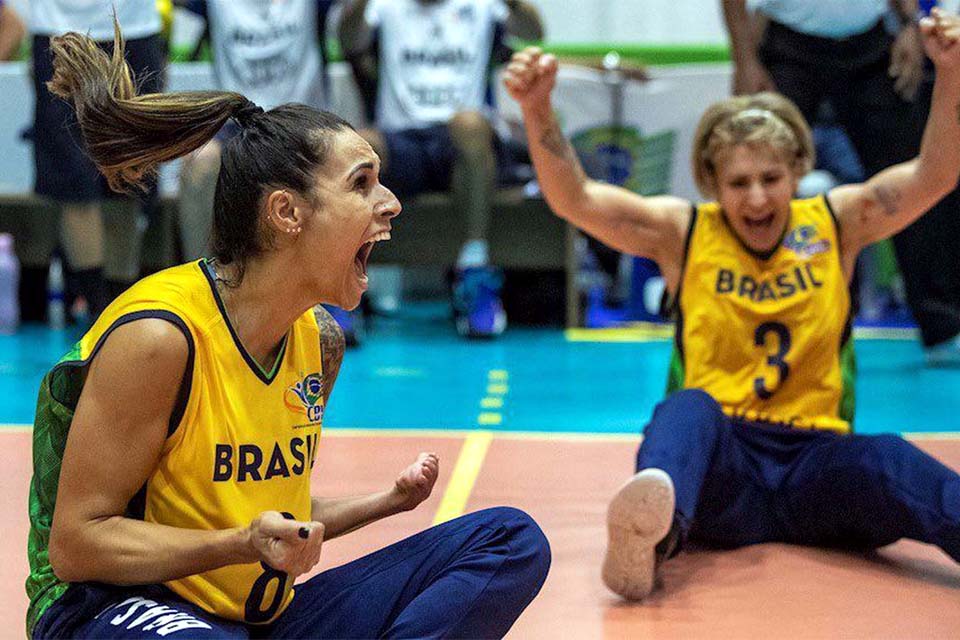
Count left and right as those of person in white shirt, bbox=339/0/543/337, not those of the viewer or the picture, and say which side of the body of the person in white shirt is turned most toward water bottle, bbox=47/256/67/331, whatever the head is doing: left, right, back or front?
right

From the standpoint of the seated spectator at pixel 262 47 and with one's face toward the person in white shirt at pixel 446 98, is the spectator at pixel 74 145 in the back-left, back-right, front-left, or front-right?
back-right

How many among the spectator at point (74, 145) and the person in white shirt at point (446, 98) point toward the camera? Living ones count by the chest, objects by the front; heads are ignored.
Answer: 2

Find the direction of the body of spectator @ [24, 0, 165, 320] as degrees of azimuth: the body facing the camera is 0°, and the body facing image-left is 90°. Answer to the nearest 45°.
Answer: approximately 0°

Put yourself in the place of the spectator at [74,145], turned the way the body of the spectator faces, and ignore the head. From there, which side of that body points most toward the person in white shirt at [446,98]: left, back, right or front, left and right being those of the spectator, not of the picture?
left

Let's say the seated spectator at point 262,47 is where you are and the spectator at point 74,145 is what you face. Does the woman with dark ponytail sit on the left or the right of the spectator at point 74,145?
left

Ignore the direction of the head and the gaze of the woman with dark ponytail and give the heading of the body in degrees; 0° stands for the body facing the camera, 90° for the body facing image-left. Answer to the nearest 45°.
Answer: approximately 315°

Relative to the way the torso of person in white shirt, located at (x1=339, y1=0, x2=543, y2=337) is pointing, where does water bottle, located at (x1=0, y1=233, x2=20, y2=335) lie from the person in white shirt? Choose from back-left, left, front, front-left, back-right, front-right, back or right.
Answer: right

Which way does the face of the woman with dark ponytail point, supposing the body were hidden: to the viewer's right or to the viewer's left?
to the viewer's right

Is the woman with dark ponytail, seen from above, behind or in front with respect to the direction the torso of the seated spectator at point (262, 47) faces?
in front

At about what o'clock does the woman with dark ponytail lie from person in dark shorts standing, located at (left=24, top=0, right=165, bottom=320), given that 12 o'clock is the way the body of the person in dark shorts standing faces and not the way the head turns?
The woman with dark ponytail is roughly at 12 o'clock from the person in dark shorts standing.
